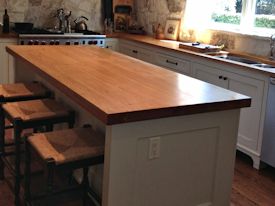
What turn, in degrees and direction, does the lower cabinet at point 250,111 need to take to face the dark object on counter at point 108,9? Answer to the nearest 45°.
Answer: approximately 90° to its right

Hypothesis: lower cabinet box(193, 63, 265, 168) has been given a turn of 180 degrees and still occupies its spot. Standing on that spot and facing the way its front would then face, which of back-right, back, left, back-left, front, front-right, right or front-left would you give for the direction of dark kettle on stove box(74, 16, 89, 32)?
left

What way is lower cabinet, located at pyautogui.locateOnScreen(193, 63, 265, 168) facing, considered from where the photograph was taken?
facing the viewer and to the left of the viewer

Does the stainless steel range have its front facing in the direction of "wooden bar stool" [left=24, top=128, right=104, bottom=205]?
yes

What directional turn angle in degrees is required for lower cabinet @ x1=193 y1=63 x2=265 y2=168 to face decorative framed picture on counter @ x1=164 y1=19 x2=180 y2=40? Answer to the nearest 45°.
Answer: approximately 90° to its right

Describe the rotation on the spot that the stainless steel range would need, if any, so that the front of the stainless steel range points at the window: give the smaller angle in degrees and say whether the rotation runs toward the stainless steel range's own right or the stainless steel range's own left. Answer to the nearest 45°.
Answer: approximately 90° to the stainless steel range's own left

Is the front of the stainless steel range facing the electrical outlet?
yes

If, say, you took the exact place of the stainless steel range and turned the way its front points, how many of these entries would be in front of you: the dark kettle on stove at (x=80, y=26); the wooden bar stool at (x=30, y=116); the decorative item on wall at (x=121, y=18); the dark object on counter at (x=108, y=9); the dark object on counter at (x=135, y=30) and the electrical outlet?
2

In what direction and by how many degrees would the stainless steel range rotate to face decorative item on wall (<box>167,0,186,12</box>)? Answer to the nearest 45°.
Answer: approximately 90° to its left

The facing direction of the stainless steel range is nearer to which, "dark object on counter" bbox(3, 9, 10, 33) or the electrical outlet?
the electrical outlet

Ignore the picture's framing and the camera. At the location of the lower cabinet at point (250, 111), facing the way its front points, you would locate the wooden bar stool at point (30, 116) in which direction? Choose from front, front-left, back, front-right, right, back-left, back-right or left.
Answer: front

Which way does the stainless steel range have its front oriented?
toward the camera

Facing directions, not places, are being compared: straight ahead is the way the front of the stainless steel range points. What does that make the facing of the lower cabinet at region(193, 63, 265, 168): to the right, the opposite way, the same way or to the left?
to the right

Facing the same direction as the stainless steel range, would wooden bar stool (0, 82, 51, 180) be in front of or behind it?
in front

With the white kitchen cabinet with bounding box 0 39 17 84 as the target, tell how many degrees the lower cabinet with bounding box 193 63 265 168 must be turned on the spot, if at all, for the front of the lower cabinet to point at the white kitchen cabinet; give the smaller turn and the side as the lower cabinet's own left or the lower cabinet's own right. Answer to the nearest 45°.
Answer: approximately 45° to the lower cabinet's own right

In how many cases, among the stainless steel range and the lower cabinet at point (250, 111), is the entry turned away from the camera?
0

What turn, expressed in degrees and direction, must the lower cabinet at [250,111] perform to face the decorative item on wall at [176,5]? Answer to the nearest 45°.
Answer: approximately 90° to its right
